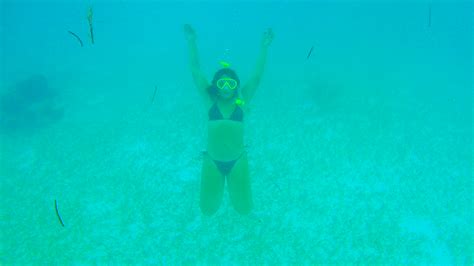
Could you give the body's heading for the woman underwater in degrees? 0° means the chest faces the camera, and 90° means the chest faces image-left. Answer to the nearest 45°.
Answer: approximately 0°
